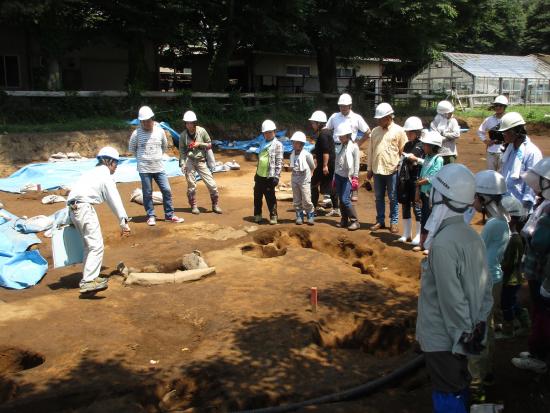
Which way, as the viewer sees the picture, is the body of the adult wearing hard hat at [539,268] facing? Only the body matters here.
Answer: to the viewer's left

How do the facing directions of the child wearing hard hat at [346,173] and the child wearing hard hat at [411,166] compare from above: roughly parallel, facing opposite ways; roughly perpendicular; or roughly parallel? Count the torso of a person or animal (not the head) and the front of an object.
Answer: roughly parallel

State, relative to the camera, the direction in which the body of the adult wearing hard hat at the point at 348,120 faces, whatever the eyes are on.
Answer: toward the camera

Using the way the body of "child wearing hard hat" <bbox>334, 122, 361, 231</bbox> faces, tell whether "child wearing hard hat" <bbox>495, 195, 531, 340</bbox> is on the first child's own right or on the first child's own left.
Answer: on the first child's own left

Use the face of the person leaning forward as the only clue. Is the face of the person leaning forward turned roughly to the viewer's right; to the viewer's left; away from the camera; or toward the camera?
to the viewer's right

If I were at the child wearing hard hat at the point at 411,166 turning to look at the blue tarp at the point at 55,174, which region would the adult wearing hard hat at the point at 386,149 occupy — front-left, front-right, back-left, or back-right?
front-right

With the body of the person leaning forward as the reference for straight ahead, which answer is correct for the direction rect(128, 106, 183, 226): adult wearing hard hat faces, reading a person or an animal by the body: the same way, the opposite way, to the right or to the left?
to the right

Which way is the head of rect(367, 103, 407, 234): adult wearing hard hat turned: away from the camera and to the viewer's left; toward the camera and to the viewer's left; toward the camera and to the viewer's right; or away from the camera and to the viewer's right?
toward the camera and to the viewer's left

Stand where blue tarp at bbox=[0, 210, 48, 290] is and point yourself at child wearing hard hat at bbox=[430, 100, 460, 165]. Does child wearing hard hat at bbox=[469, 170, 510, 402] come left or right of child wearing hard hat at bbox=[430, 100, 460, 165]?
right

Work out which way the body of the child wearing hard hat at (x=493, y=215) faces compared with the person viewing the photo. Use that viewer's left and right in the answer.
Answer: facing to the left of the viewer

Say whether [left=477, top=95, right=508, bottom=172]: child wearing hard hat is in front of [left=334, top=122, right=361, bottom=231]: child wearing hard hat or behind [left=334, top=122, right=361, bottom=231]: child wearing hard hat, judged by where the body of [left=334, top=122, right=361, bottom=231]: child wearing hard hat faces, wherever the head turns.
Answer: behind

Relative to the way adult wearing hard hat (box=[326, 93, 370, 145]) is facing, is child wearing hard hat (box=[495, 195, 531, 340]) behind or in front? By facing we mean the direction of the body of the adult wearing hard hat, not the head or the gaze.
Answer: in front

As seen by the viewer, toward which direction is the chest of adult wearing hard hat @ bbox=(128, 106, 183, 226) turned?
toward the camera

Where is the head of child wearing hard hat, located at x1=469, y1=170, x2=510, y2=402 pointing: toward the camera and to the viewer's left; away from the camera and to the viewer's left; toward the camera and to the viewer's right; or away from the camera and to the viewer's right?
away from the camera and to the viewer's left

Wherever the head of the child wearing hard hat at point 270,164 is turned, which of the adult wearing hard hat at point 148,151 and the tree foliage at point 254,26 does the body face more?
the adult wearing hard hat

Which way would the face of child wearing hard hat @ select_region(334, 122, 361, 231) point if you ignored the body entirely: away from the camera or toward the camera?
toward the camera

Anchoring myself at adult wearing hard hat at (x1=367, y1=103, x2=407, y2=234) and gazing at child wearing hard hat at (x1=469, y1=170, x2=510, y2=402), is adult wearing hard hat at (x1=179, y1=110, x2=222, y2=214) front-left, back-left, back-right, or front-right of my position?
back-right
